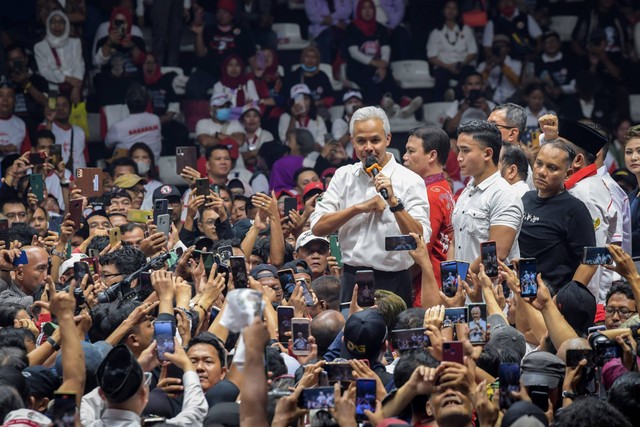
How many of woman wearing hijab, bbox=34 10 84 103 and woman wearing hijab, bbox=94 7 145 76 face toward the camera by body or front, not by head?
2

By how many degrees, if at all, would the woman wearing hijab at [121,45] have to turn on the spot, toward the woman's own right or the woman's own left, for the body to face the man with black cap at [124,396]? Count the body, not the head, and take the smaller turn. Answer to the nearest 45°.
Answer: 0° — they already face them

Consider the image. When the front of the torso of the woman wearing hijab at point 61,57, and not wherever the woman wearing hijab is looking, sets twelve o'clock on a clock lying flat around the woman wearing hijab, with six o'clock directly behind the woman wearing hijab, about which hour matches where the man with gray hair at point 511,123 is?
The man with gray hair is roughly at 11 o'clock from the woman wearing hijab.

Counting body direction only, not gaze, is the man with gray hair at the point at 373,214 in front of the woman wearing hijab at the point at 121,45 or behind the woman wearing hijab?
in front

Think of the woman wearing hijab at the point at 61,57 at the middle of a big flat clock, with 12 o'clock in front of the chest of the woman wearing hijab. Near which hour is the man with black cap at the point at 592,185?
The man with black cap is roughly at 11 o'clock from the woman wearing hijab.

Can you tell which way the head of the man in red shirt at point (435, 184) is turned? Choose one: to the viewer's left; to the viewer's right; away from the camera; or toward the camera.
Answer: to the viewer's left

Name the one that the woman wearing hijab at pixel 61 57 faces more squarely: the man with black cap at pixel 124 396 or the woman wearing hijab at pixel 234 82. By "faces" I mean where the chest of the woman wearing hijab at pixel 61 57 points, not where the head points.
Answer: the man with black cap

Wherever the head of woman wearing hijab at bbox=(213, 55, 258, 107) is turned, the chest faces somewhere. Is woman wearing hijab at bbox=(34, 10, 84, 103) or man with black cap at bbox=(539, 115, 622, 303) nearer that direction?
the man with black cap

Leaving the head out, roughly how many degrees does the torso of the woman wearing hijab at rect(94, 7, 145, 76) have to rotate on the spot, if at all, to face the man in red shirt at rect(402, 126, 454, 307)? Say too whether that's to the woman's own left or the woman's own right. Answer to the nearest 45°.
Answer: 0° — they already face them

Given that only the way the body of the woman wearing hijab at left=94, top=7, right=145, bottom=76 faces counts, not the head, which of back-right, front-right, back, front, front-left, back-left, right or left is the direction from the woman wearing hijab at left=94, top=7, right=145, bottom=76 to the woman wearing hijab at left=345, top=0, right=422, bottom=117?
left

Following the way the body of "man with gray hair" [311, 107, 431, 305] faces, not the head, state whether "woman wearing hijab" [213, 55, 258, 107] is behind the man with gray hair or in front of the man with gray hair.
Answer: behind
